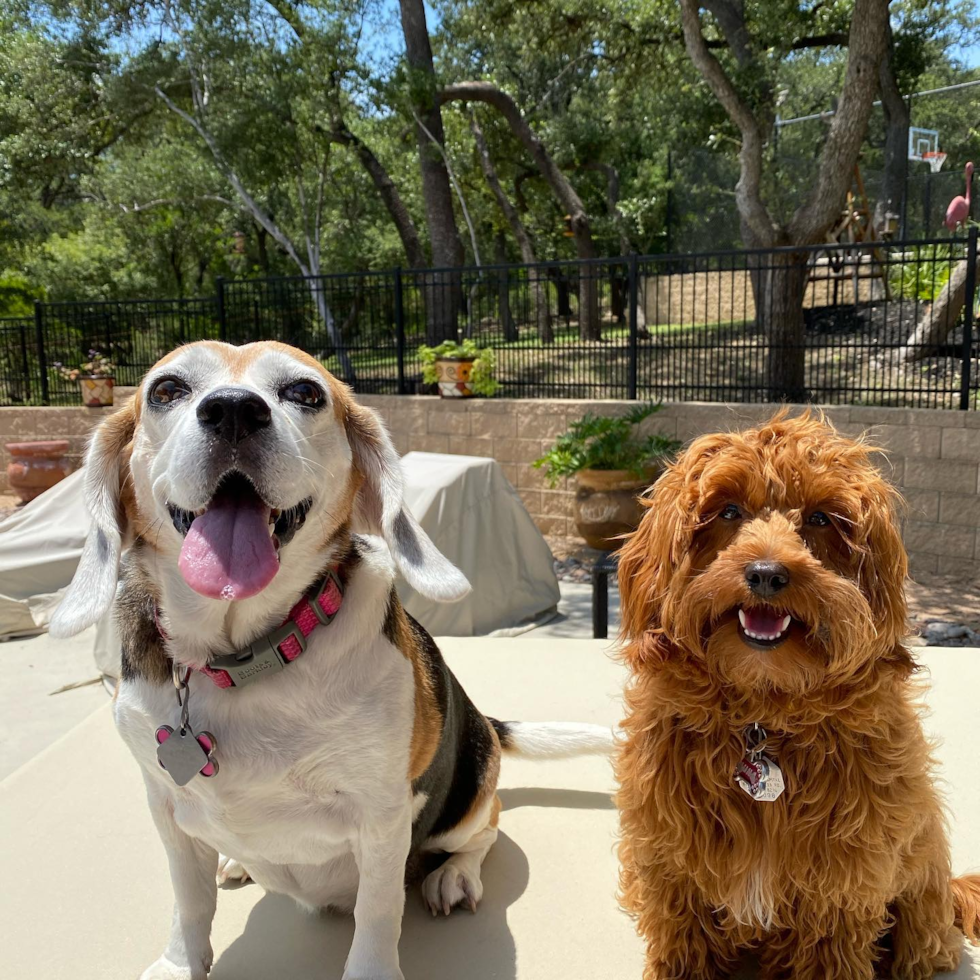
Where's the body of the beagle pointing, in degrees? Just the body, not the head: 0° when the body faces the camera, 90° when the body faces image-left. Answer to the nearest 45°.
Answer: approximately 0°

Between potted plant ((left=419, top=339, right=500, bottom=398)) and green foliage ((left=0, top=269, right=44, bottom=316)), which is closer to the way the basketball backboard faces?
the potted plant

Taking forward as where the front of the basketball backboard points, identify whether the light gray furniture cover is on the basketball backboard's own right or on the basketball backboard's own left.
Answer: on the basketball backboard's own right

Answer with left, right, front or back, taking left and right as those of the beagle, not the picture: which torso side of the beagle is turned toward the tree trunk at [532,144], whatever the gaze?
back

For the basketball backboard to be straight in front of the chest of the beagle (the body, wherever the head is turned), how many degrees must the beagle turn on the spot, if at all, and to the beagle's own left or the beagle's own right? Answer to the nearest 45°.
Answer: approximately 135° to the beagle's own left

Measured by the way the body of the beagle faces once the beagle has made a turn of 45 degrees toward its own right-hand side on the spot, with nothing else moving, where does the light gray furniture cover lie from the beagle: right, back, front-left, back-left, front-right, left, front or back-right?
back-right

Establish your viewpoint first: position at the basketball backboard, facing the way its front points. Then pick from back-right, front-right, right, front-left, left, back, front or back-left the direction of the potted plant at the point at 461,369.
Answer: front-right

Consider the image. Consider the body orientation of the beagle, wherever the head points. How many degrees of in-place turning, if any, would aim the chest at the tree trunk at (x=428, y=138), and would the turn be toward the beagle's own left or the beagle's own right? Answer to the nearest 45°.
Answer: approximately 180°

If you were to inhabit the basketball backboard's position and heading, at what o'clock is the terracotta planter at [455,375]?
The terracotta planter is roughly at 2 o'clock from the basketball backboard.

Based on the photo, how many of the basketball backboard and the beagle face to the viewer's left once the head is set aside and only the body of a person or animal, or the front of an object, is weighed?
0

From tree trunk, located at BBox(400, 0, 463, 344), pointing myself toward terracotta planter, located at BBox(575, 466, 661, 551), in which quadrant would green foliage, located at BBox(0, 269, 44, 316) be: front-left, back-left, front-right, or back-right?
back-right

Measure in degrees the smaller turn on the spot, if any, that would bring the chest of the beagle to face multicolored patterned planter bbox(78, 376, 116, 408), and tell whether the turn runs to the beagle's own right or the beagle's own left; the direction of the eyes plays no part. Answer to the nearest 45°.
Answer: approximately 180°

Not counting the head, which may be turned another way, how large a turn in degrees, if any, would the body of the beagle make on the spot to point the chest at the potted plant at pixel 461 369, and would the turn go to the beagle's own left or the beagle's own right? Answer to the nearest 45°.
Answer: approximately 180°
